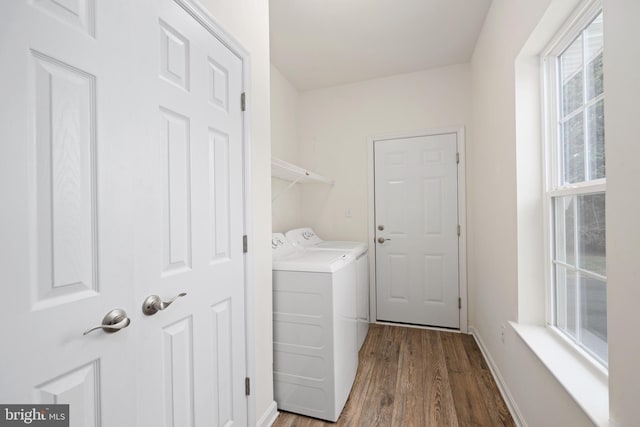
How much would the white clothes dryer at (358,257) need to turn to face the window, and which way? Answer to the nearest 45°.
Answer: approximately 45° to its right

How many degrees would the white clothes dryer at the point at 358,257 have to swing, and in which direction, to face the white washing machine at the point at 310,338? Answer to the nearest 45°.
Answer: approximately 135° to its right

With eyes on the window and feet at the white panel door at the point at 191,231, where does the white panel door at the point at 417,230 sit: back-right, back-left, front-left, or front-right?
front-left

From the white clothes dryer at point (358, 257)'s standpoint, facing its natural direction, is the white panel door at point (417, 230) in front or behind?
in front

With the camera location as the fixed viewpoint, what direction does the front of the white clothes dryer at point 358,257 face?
facing to the right of the viewer

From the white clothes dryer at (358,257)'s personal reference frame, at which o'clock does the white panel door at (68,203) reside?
The white panel door is roughly at 4 o'clock from the white clothes dryer.

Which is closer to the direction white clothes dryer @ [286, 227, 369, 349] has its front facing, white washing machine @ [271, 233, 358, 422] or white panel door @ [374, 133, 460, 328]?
the white panel door

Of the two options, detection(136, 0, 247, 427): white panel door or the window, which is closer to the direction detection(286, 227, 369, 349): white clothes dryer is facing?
the window

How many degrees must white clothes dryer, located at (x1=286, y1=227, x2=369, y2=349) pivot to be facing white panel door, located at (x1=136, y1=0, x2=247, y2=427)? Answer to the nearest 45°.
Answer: approximately 135° to its right

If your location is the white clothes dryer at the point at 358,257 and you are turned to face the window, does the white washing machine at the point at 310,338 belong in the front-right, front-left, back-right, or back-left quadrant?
front-right
